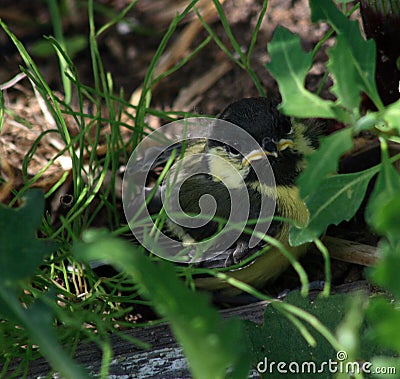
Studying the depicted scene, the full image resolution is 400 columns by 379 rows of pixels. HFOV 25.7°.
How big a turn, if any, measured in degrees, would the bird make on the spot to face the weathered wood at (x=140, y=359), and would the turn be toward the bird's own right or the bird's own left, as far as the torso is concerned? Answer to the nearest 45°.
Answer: approximately 90° to the bird's own right

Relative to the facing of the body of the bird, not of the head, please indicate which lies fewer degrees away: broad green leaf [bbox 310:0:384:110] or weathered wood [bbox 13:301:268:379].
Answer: the broad green leaf

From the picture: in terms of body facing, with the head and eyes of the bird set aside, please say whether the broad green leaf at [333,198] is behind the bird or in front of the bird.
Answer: in front

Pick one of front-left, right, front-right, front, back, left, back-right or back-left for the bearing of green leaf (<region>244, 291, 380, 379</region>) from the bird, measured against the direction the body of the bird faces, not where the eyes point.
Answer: front-right

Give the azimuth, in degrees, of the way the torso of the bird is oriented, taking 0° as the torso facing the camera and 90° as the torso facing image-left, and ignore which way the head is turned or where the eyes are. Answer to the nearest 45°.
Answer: approximately 315°

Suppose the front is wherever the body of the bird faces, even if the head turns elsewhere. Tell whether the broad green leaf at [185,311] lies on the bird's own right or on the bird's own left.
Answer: on the bird's own right

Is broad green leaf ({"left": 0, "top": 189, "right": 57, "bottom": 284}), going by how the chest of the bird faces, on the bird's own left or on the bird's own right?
on the bird's own right
